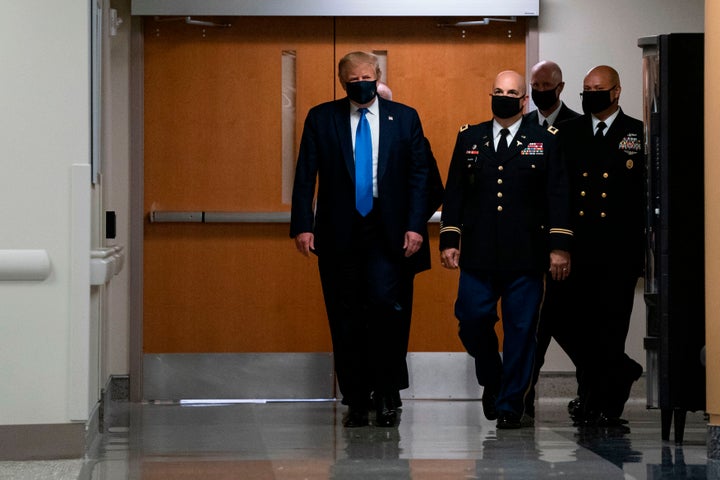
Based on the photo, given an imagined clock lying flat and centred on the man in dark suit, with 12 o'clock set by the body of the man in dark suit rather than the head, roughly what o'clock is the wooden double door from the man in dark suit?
The wooden double door is roughly at 5 o'clock from the man in dark suit.

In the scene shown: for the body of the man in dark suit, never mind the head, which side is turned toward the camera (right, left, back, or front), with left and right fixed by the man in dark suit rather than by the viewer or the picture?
front

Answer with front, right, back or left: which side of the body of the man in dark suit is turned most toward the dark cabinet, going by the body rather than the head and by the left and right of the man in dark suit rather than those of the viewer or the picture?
left

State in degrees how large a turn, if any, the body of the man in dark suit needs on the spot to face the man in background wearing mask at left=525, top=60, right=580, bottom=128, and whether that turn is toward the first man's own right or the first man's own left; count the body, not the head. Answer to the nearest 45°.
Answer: approximately 135° to the first man's own left

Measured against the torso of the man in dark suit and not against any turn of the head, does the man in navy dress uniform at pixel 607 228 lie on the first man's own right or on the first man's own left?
on the first man's own left

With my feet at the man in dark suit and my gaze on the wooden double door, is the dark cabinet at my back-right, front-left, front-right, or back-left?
back-right

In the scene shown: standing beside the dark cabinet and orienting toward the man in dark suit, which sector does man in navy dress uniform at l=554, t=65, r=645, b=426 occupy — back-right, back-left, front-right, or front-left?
front-right
